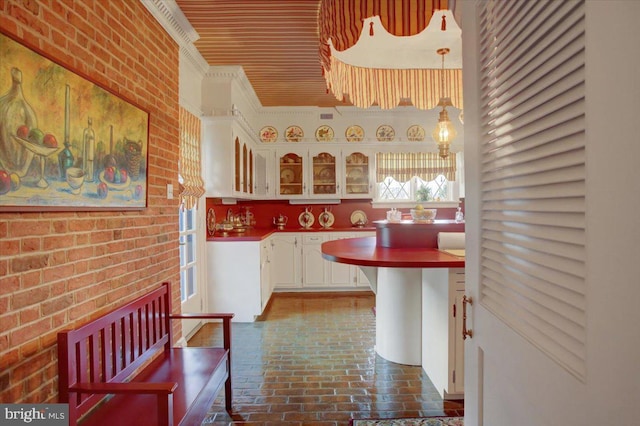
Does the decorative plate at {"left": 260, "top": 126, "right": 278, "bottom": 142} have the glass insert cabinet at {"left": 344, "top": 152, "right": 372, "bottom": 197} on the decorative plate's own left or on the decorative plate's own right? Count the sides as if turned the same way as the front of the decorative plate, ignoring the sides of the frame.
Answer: on the decorative plate's own left

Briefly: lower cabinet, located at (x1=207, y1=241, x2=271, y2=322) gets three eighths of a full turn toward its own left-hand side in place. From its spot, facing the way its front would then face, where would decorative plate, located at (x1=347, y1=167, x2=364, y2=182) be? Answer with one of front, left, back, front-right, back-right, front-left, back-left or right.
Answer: right

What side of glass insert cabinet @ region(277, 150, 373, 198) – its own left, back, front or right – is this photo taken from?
front

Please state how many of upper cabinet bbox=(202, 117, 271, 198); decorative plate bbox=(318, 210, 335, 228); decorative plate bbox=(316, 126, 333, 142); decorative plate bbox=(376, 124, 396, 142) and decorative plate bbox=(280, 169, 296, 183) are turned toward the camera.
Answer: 4

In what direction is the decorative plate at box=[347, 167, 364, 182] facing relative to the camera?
toward the camera

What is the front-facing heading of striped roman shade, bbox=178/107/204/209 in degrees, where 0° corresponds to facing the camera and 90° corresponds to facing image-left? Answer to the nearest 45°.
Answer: approximately 270°

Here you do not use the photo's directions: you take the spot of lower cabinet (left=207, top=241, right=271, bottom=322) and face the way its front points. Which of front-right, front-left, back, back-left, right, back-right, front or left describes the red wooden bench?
right

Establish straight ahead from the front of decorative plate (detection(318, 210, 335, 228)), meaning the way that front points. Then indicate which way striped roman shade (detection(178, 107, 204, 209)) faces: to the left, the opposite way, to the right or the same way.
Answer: to the left

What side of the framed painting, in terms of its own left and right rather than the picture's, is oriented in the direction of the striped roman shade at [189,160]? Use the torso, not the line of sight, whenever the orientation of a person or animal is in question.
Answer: left

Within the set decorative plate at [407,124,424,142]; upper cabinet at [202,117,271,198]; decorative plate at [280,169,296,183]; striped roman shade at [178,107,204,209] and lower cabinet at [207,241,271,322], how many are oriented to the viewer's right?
3

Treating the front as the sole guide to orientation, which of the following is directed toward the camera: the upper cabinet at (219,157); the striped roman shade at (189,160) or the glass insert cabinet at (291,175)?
the glass insert cabinet

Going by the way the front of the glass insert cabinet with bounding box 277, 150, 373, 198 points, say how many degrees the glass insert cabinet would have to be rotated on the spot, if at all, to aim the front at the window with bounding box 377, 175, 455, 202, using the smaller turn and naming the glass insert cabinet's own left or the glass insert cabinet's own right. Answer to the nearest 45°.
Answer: approximately 90° to the glass insert cabinet's own left

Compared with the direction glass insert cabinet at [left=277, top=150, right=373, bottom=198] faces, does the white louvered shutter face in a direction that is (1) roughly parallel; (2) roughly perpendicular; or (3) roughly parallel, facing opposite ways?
roughly perpendicular

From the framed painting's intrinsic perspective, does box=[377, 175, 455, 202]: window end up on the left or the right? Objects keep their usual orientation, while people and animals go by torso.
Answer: on its left

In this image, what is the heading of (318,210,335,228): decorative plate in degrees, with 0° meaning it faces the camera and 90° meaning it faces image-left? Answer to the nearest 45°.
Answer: approximately 0°

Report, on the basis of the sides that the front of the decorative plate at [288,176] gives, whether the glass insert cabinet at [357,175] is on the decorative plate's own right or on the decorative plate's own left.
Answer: on the decorative plate's own left
